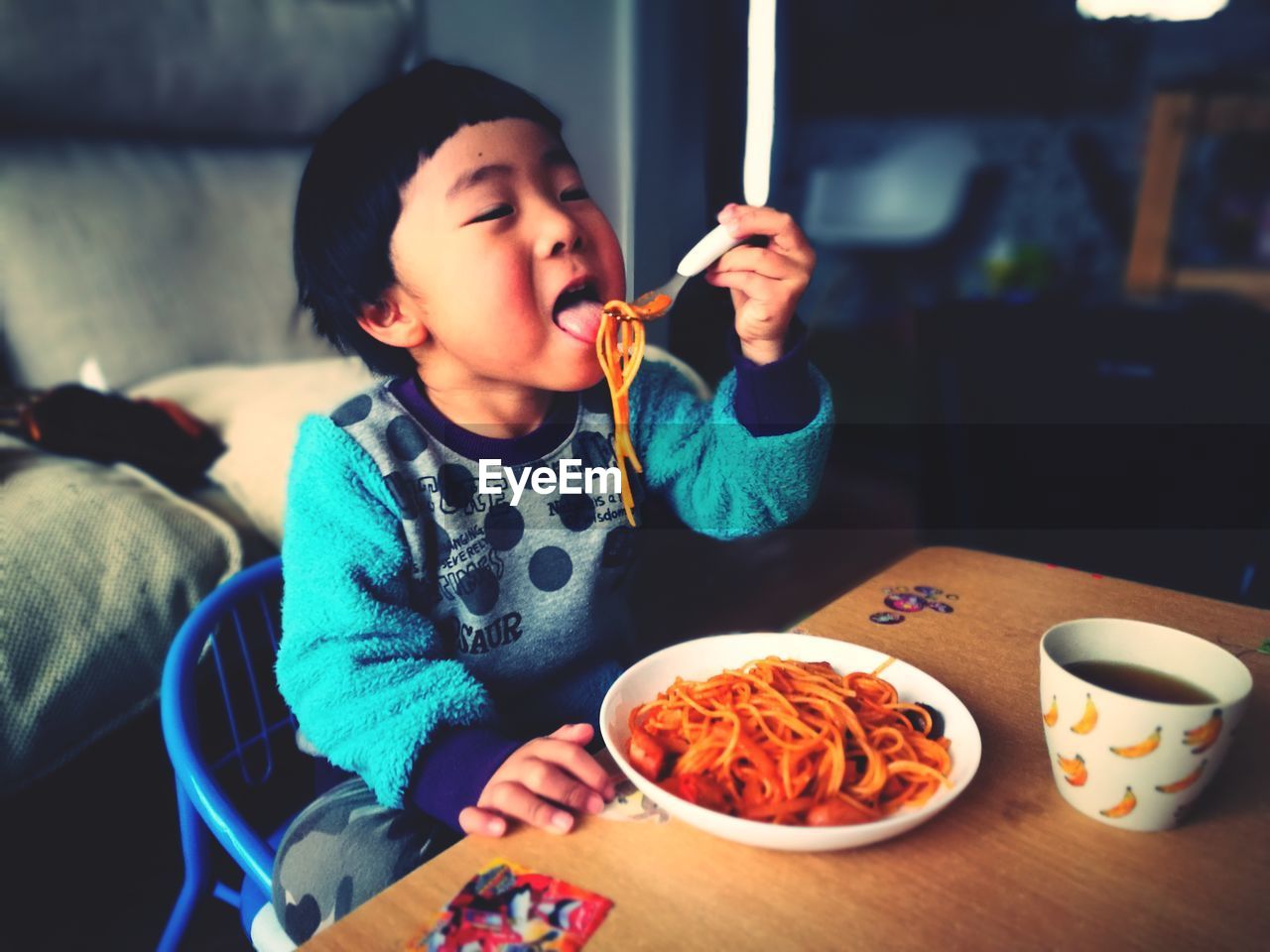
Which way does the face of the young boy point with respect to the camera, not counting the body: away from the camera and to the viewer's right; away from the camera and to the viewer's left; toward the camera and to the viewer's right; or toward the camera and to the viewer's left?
toward the camera and to the viewer's right

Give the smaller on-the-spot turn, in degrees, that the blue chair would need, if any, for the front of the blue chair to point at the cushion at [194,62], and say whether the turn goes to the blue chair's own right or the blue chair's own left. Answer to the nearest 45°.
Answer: approximately 135° to the blue chair's own left

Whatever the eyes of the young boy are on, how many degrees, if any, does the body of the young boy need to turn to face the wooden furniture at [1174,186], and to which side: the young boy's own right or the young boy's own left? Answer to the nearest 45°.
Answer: approximately 90° to the young boy's own left

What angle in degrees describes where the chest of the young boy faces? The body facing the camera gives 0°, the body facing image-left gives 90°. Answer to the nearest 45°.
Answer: approximately 315°

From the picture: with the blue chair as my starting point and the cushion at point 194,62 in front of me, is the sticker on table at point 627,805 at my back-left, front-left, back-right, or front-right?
back-right

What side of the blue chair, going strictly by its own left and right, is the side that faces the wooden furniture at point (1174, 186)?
left
